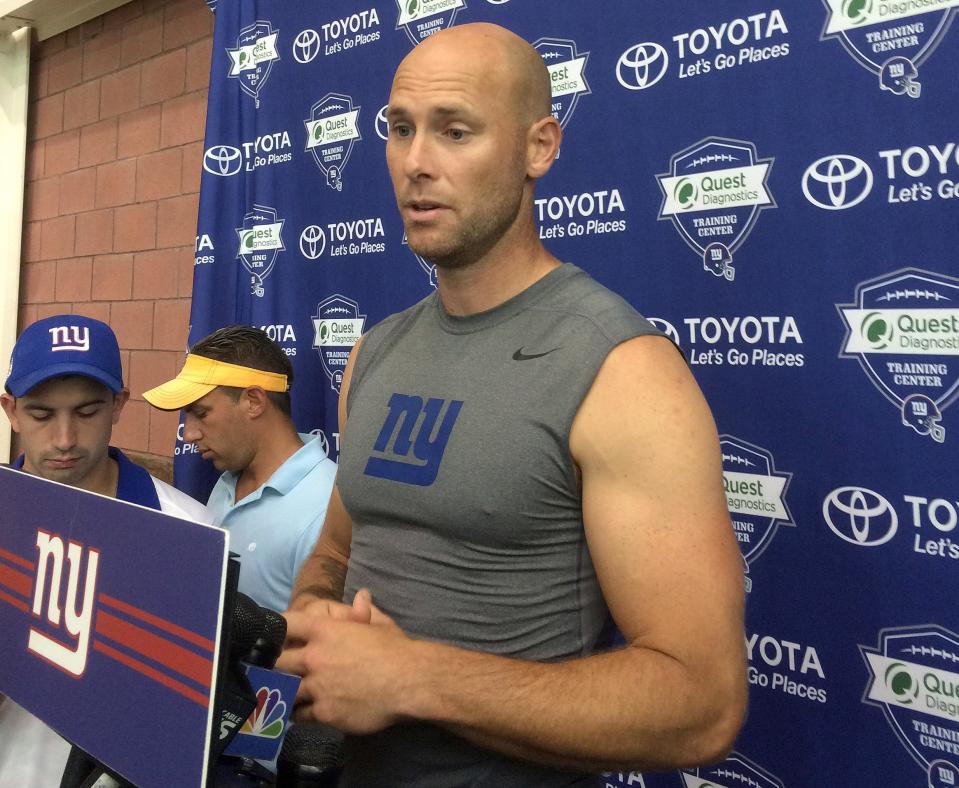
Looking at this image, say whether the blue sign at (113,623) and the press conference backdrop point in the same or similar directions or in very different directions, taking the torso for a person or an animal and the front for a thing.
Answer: same or similar directions

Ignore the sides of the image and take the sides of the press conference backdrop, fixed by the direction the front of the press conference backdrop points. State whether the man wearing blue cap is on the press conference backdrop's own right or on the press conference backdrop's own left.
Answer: on the press conference backdrop's own right

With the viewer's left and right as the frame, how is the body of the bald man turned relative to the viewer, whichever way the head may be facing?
facing the viewer and to the left of the viewer

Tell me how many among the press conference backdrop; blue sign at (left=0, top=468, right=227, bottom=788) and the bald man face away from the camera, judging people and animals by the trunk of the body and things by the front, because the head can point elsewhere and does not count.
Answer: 0

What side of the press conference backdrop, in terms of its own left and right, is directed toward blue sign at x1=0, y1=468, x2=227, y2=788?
front

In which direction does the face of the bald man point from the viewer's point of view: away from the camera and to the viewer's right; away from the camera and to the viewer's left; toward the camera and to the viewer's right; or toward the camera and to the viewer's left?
toward the camera and to the viewer's left

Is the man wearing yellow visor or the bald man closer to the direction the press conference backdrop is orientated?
the bald man

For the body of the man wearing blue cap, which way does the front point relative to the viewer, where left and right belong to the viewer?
facing the viewer

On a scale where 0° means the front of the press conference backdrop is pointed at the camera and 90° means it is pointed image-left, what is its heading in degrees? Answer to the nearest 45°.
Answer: approximately 45°

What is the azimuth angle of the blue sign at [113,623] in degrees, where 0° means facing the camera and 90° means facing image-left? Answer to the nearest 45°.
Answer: approximately 45°

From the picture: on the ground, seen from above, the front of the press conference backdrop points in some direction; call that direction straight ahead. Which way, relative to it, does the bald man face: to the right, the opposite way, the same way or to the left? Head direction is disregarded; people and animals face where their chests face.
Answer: the same way

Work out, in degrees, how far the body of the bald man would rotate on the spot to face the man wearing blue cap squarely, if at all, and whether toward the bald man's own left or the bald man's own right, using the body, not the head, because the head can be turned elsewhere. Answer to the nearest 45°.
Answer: approximately 90° to the bald man's own right

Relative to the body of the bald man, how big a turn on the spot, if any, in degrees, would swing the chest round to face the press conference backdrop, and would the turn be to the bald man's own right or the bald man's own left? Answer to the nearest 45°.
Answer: approximately 180°

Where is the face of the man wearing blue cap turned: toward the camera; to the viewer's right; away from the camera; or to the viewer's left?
toward the camera
